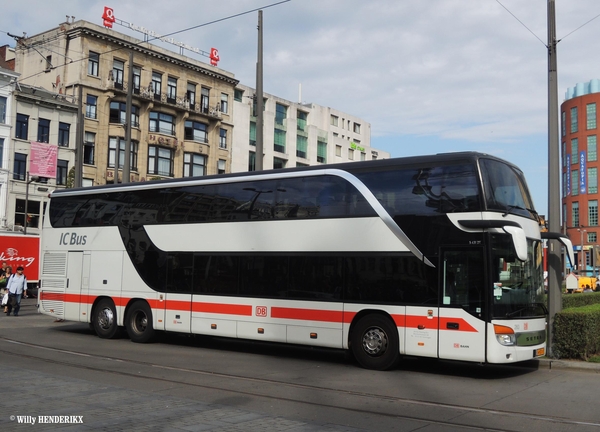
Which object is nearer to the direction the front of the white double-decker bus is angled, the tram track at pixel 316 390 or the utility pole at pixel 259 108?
the tram track

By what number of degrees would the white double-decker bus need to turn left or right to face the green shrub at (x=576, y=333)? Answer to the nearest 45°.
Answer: approximately 45° to its left

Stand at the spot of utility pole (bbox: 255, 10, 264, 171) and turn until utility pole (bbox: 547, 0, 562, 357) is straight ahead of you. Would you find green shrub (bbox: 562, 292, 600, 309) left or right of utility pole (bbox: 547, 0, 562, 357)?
left

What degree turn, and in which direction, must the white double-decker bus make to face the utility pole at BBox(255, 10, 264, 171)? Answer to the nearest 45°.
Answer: approximately 135° to its left

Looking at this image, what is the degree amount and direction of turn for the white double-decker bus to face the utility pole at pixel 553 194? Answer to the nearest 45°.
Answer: approximately 45° to its left

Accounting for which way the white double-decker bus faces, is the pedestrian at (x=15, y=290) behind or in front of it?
behind

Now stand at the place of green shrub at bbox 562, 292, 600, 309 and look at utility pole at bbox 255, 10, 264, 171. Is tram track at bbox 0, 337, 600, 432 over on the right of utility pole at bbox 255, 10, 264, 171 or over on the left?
left

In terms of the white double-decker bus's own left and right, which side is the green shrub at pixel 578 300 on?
on its left

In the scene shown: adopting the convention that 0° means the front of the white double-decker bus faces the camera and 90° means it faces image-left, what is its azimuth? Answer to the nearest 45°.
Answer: approximately 315°

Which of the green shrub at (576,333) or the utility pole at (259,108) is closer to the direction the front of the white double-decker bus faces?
the green shrub
